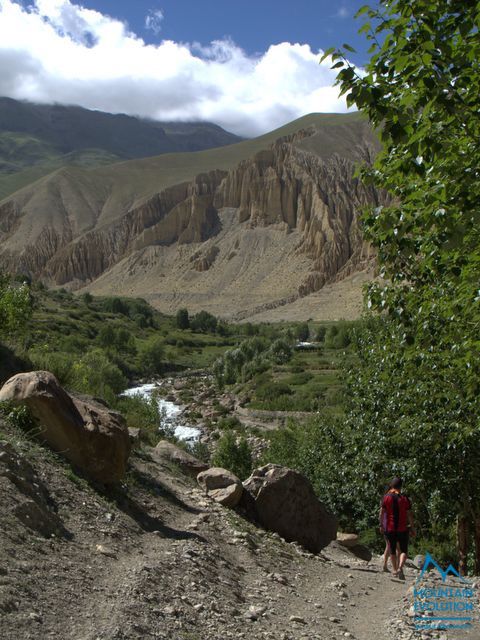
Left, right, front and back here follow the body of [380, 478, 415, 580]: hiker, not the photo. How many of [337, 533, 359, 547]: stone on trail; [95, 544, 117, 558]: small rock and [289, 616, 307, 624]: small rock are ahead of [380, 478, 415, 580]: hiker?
1

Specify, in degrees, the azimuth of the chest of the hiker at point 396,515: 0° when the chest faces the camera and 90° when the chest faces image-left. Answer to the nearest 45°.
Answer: approximately 180°

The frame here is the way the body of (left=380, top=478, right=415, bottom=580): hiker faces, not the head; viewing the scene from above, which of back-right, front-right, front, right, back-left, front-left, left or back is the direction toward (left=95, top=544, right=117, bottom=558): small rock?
back-left

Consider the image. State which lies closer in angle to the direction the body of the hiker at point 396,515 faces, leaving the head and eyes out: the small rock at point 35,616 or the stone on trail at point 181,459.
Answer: the stone on trail

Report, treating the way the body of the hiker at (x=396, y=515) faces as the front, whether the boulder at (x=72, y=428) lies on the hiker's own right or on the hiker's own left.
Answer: on the hiker's own left

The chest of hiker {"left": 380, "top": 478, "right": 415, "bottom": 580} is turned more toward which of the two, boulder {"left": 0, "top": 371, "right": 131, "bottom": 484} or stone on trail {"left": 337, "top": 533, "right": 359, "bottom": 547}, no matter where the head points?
the stone on trail

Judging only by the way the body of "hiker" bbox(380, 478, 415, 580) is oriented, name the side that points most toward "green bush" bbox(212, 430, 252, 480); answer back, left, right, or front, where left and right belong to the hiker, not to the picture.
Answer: front

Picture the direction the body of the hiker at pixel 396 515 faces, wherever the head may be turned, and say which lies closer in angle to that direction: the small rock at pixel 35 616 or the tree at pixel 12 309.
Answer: the tree

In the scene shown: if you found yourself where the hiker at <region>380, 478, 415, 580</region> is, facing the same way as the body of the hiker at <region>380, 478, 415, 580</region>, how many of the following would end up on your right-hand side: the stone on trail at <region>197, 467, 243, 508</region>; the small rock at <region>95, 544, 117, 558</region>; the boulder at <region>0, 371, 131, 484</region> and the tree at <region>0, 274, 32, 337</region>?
0

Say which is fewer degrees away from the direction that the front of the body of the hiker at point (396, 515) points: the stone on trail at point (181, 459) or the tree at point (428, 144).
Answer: the stone on trail

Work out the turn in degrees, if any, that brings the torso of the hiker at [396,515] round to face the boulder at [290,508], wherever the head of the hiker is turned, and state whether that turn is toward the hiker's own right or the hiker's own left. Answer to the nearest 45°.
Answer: approximately 45° to the hiker's own left

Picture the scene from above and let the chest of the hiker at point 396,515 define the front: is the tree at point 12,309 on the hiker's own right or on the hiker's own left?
on the hiker's own left

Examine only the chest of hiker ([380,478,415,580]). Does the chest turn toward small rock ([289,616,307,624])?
no
